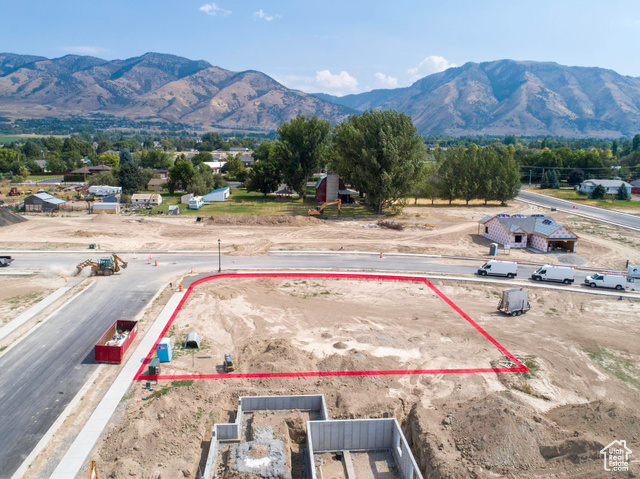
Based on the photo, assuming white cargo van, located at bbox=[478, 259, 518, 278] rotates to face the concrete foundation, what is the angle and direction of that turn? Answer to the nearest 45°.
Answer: approximately 90° to its left

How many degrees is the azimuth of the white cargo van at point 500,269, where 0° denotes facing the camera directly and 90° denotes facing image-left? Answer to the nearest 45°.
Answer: approximately 90°

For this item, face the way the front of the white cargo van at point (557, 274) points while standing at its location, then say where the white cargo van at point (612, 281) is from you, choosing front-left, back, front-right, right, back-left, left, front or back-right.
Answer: back

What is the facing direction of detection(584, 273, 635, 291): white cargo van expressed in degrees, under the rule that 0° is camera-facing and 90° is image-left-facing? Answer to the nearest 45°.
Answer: approximately 90°

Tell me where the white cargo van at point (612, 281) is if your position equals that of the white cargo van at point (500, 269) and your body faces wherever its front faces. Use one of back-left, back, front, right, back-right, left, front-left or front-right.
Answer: back

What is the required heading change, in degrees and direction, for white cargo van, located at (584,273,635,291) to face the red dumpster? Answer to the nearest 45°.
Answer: approximately 45° to its left

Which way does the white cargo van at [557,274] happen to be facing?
to the viewer's left

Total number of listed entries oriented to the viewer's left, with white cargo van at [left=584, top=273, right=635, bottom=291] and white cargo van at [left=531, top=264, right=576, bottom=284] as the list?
2
